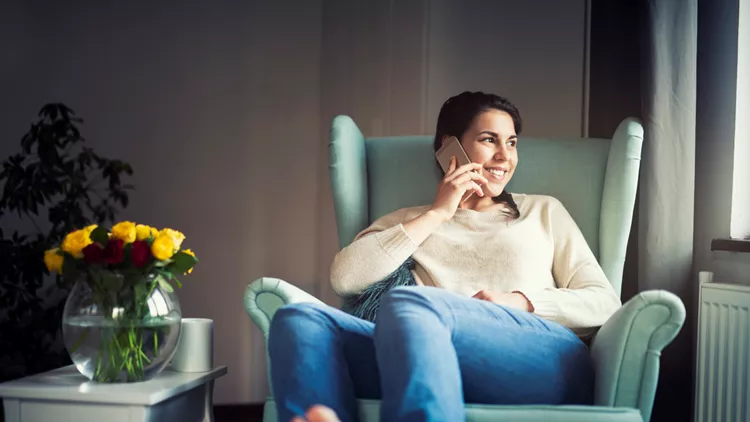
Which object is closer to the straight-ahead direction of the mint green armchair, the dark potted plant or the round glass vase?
the round glass vase

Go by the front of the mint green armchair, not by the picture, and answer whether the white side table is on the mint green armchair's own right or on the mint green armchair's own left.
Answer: on the mint green armchair's own right

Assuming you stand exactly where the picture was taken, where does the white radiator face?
facing the viewer and to the left of the viewer

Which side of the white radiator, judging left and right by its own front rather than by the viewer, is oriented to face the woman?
front

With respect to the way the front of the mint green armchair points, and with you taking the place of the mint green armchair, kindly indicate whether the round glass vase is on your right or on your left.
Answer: on your right

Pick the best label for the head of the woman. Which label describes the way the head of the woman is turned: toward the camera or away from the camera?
toward the camera

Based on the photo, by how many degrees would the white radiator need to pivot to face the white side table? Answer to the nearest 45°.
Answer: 0° — it already faces it

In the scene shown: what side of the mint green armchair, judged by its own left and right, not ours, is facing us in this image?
front

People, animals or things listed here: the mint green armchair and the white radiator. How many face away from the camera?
0
